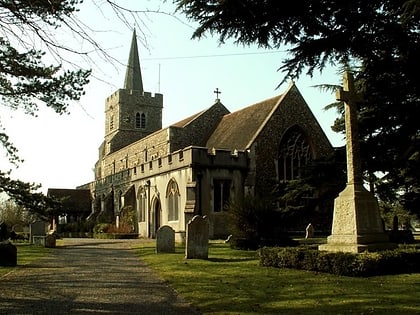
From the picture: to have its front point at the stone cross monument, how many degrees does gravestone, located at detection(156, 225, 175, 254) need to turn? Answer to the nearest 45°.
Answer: approximately 45° to its left

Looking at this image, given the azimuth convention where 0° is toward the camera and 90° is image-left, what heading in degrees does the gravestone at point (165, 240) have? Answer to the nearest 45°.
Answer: approximately 0°

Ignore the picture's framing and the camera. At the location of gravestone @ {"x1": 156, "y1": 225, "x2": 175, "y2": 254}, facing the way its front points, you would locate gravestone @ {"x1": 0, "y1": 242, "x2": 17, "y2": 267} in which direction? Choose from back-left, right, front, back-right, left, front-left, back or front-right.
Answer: front-right

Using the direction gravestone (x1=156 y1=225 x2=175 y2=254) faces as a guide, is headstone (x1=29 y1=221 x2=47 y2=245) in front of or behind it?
behind

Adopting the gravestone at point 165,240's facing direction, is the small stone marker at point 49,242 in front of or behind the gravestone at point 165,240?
behind

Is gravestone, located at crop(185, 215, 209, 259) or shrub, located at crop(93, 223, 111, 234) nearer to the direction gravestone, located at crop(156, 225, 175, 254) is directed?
the gravestone

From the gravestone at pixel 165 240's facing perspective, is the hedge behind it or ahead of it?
ahead
